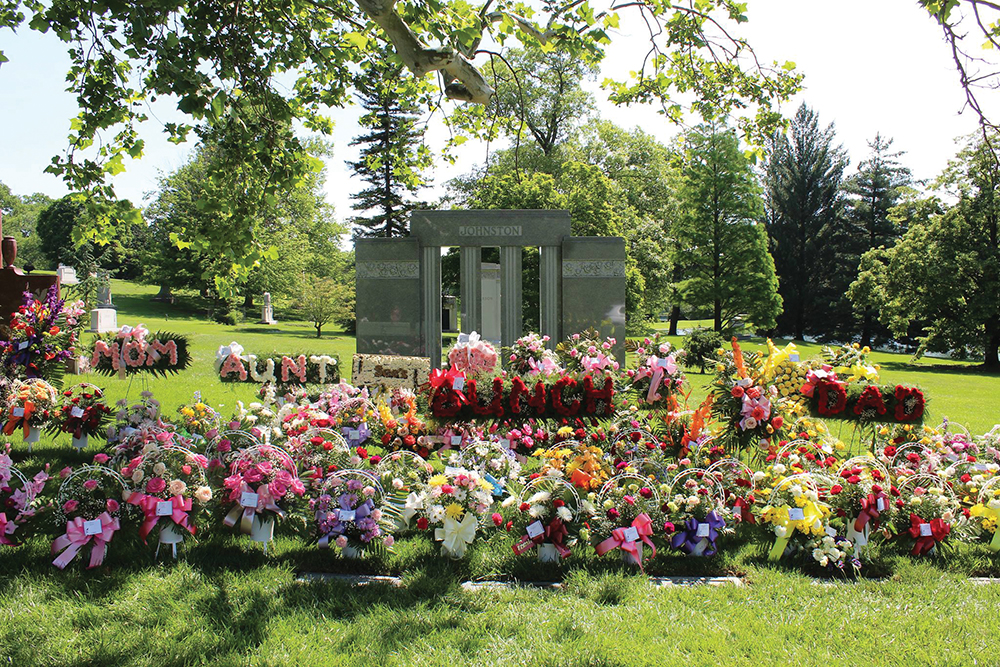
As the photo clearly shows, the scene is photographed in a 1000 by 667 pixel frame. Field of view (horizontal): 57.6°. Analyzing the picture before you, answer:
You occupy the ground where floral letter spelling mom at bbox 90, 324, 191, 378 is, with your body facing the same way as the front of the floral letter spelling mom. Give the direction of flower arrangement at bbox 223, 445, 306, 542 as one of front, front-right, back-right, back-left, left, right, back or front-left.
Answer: front

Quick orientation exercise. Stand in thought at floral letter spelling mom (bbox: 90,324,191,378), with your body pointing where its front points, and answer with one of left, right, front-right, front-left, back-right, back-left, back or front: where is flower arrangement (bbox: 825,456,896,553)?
front-left

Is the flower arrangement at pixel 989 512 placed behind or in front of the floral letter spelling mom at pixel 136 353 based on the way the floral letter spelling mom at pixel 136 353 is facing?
in front

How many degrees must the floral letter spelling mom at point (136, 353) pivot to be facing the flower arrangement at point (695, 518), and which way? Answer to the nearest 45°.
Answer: approximately 45° to its left

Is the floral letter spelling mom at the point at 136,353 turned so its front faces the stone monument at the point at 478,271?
no

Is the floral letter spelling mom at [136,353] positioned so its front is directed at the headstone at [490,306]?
no

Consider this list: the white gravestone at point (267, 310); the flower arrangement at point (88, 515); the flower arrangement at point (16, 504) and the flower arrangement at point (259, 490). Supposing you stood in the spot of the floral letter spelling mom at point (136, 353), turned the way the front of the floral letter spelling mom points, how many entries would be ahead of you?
3

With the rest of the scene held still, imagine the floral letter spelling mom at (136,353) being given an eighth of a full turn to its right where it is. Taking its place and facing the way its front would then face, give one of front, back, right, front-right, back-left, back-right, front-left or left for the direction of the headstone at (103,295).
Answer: back-right

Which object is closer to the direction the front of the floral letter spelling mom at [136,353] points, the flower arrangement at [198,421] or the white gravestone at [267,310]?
the flower arrangement

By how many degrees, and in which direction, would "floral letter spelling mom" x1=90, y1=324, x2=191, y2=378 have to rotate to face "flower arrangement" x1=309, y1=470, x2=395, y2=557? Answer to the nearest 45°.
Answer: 0° — it already faces it

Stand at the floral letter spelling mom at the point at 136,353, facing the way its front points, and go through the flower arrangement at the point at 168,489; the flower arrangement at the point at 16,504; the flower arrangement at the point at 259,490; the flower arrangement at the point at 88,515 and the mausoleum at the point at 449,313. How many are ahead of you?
4

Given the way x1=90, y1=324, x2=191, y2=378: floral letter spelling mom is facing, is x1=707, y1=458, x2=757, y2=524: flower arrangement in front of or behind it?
in front

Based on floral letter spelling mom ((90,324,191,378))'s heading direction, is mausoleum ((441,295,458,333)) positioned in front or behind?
behind

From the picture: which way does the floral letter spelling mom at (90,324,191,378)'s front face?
toward the camera

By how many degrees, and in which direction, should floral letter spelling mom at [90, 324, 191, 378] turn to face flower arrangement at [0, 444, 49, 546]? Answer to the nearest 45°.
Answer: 0° — it already faces it

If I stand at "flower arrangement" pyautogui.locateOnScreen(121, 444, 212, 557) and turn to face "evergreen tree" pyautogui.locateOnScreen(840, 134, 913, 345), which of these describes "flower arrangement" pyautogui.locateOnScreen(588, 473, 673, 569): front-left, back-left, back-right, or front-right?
front-right

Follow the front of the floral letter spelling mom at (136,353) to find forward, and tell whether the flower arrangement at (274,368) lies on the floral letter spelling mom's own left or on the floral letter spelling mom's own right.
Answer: on the floral letter spelling mom's own left

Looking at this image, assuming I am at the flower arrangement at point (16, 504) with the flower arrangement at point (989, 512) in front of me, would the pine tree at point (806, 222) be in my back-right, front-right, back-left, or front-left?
front-left

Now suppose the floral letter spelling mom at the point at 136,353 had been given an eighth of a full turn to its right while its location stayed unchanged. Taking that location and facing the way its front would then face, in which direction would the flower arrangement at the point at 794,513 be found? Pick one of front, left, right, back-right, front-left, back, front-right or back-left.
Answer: left
